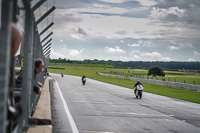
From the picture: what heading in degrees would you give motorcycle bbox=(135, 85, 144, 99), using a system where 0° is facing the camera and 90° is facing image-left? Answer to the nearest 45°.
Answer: approximately 0°

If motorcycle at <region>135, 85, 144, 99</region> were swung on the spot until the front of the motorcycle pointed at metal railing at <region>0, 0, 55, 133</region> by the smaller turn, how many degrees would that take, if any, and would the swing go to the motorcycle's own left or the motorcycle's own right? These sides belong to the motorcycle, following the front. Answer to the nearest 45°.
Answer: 0° — it already faces it
